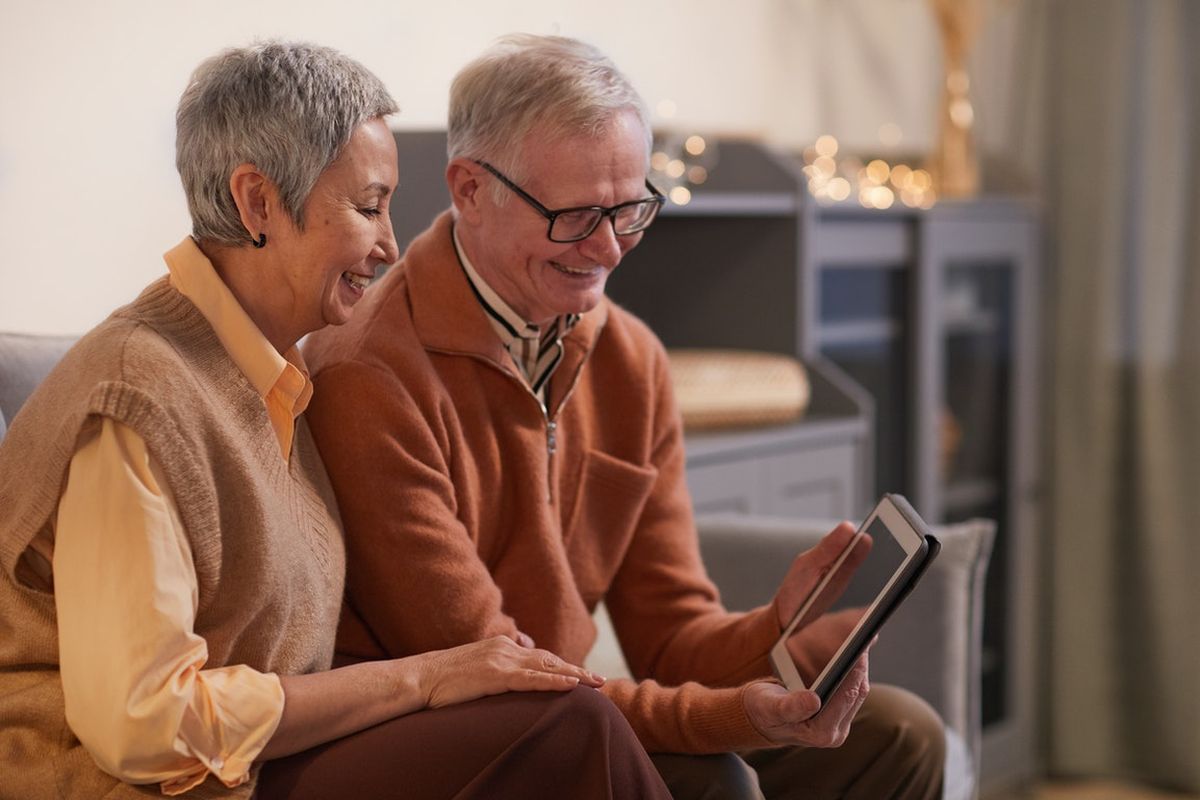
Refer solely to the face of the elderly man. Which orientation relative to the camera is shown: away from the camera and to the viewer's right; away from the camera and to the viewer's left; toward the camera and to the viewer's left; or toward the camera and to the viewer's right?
toward the camera and to the viewer's right

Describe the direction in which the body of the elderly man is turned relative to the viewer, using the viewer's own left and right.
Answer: facing the viewer and to the right of the viewer

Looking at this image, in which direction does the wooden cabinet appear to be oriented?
toward the camera

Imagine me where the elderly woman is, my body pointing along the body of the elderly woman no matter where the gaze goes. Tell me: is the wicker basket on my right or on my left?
on my left

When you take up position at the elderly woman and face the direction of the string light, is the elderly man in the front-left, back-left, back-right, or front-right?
front-right

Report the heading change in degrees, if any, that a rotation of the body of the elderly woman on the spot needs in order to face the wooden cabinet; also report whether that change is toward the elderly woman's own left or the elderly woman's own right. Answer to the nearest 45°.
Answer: approximately 45° to the elderly woman's own left

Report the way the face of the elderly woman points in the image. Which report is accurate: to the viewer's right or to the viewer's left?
to the viewer's right

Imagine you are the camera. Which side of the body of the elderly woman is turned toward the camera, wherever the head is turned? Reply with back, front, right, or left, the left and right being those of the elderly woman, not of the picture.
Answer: right

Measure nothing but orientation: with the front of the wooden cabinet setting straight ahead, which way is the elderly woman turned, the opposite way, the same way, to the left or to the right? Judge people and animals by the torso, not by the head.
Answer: to the left

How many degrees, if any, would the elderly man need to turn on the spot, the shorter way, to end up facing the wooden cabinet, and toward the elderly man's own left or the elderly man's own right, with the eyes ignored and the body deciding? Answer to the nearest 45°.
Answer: approximately 135° to the elderly man's own left

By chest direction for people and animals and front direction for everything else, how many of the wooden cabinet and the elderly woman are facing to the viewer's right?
1
